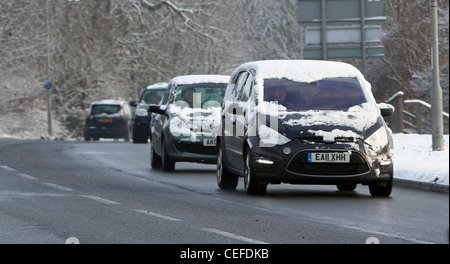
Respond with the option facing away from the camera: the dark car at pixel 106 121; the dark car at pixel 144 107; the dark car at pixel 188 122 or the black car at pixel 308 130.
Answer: the dark car at pixel 106 121

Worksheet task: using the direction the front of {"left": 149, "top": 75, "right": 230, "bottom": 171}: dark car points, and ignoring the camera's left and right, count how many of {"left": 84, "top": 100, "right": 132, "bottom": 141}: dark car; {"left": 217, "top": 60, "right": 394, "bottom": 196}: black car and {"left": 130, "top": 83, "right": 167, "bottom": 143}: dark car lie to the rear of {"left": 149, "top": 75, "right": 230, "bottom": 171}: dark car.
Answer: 2

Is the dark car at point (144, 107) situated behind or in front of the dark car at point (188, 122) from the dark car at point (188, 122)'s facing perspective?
behind

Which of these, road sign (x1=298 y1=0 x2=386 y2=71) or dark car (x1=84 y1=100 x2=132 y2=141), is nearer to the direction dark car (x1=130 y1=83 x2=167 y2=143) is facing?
the road sign

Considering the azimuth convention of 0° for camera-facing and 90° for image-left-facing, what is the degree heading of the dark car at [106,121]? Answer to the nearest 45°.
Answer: approximately 180°

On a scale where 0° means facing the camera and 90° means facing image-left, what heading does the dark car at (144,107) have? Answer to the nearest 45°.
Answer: approximately 0°

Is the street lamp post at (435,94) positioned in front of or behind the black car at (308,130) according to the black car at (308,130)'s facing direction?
behind

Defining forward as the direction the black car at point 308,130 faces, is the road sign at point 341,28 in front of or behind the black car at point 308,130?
behind

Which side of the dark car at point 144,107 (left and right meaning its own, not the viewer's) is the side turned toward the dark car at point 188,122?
front

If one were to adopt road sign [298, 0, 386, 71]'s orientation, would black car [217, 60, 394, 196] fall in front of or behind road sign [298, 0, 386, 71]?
behind

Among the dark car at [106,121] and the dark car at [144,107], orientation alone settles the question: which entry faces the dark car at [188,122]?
the dark car at [144,107]
